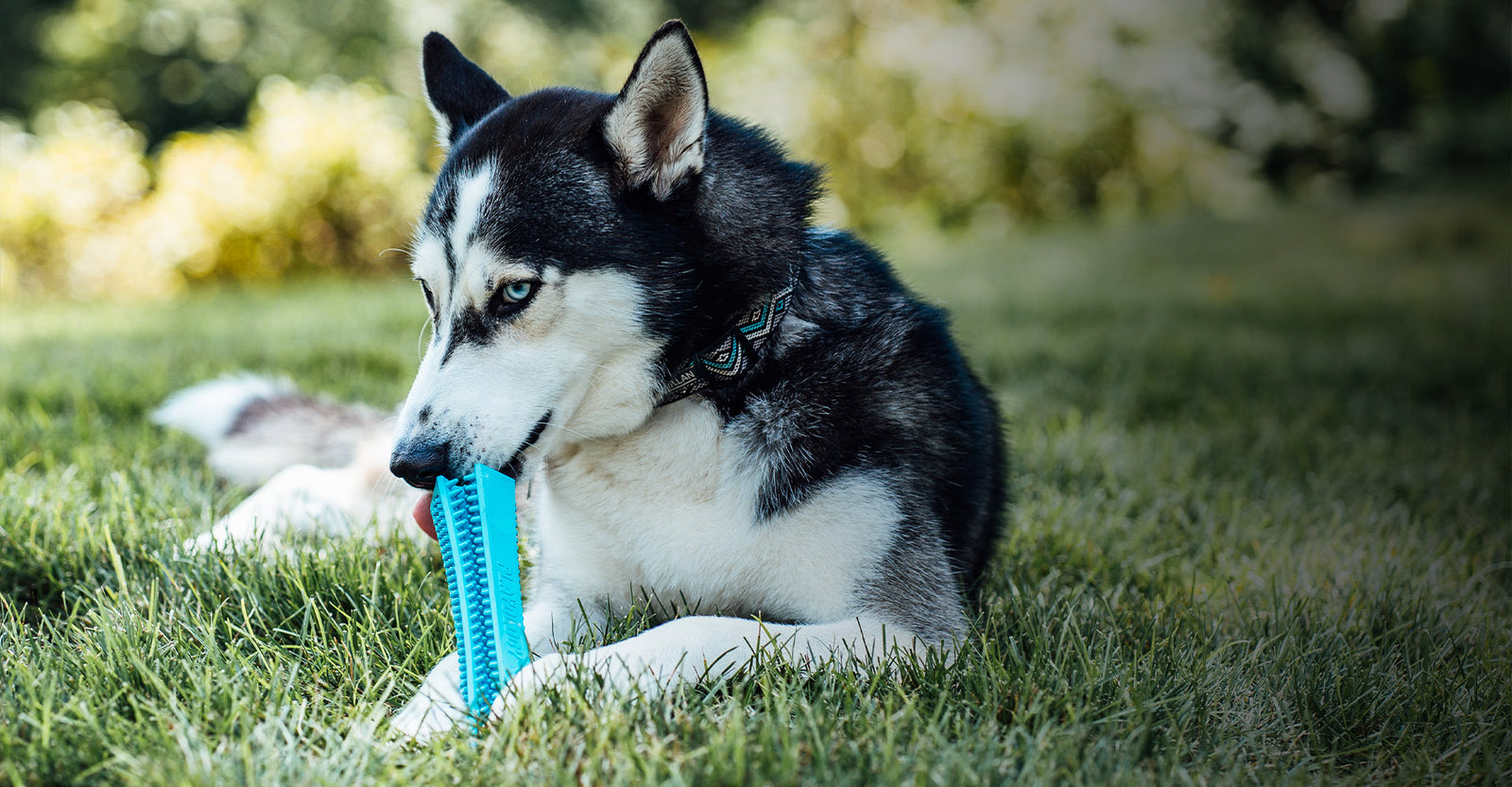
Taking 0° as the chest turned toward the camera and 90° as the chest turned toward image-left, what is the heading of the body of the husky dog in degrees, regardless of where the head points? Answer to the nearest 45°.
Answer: approximately 45°
